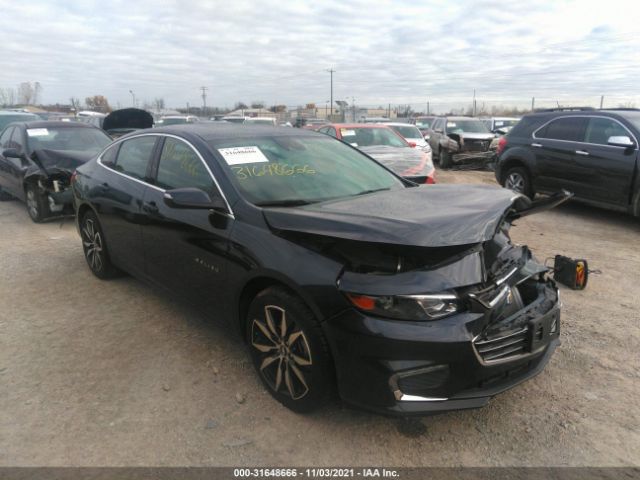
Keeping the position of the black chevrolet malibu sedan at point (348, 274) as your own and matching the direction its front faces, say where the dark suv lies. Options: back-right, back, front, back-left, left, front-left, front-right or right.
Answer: left

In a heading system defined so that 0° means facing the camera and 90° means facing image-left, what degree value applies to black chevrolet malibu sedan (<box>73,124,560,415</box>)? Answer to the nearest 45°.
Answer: approximately 315°
